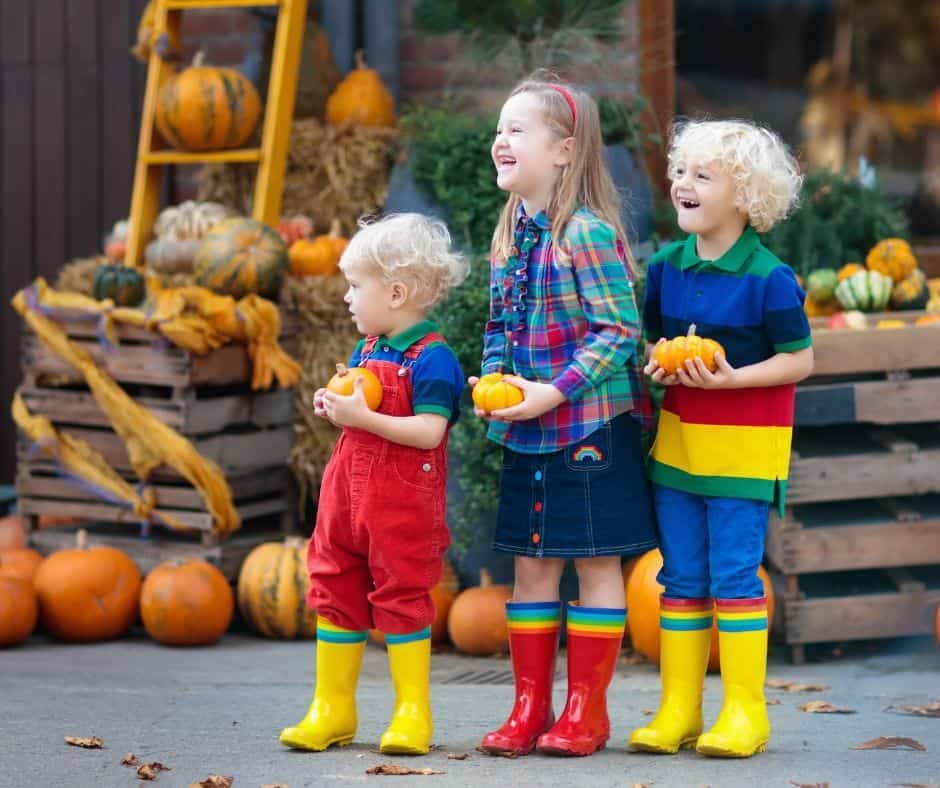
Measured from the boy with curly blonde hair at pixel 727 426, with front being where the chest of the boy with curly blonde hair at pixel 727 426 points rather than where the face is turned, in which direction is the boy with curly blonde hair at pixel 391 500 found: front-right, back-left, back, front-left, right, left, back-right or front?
front-right

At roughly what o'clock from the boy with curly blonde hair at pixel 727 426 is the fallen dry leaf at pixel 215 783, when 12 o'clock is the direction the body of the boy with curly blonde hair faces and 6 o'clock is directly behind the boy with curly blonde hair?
The fallen dry leaf is roughly at 1 o'clock from the boy with curly blonde hair.

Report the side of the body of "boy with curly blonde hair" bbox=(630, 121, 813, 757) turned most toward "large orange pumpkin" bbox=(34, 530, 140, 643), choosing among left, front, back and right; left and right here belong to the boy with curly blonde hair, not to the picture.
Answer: right

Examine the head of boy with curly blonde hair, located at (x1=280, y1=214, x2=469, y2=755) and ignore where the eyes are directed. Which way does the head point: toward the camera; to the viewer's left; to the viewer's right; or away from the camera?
to the viewer's left

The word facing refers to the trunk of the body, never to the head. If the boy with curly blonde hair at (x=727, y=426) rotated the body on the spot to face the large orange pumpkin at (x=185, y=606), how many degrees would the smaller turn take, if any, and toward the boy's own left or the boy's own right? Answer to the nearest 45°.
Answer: approximately 90° to the boy's own right

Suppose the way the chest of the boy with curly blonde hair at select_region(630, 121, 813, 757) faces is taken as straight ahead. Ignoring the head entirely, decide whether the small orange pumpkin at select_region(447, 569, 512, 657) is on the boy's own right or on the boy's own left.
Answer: on the boy's own right

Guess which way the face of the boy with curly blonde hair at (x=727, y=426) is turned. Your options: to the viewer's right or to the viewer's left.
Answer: to the viewer's left

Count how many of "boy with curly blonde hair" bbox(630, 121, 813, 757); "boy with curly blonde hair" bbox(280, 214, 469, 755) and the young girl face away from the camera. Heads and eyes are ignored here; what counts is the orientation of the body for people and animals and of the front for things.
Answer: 0

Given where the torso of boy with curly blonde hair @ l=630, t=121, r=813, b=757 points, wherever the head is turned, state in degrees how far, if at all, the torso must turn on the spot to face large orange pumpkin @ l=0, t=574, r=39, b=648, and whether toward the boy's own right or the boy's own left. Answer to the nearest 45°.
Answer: approximately 90° to the boy's own right

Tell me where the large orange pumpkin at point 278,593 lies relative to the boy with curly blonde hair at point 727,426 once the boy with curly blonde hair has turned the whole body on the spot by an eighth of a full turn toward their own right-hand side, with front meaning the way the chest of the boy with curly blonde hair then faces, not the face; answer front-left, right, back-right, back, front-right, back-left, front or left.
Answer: front-right

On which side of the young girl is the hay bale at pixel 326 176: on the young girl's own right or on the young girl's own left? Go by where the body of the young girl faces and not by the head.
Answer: on the young girl's own right

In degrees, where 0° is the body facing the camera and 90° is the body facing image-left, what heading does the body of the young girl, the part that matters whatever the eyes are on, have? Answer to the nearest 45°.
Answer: approximately 45°

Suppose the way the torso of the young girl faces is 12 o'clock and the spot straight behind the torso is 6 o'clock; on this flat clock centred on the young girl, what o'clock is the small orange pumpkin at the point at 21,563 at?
The small orange pumpkin is roughly at 3 o'clock from the young girl.

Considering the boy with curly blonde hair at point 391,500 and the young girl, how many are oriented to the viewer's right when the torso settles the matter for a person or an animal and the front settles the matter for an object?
0
